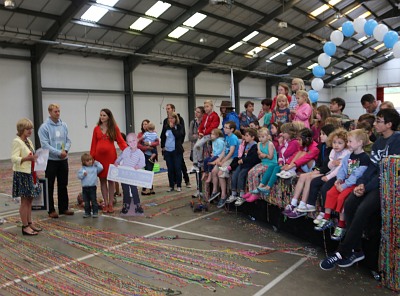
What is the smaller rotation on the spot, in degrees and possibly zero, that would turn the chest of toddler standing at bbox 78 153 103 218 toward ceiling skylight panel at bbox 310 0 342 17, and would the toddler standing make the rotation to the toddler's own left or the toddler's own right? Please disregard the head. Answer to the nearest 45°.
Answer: approximately 135° to the toddler's own left

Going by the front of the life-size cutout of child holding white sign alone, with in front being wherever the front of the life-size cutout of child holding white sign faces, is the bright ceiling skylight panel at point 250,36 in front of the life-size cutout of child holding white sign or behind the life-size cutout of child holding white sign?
behind

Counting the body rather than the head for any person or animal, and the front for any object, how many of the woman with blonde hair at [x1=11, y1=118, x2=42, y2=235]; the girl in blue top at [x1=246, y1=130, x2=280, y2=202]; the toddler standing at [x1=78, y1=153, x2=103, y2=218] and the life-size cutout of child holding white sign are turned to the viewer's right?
1

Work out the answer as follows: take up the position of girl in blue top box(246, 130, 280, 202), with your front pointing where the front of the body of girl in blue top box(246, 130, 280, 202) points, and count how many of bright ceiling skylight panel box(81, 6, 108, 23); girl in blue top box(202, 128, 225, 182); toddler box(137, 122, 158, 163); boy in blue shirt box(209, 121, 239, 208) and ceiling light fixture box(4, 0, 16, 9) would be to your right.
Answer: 5

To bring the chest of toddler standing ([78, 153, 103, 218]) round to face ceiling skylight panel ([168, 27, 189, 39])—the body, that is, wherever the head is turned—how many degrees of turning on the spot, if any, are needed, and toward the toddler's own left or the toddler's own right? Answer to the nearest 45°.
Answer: approximately 180°

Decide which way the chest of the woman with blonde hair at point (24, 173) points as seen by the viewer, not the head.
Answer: to the viewer's right

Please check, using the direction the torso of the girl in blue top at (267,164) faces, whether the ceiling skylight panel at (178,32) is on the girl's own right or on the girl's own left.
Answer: on the girl's own right

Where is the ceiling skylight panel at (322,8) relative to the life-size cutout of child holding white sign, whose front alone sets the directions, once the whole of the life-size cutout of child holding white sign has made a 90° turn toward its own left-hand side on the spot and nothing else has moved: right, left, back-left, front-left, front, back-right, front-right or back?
front-left

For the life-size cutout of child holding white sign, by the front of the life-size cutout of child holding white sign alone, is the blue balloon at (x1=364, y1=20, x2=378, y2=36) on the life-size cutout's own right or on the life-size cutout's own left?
on the life-size cutout's own left

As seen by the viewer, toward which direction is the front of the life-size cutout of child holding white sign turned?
toward the camera

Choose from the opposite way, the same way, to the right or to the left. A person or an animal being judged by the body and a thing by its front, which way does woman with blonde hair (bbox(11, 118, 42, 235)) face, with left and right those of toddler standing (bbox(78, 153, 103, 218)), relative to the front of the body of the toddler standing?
to the left
